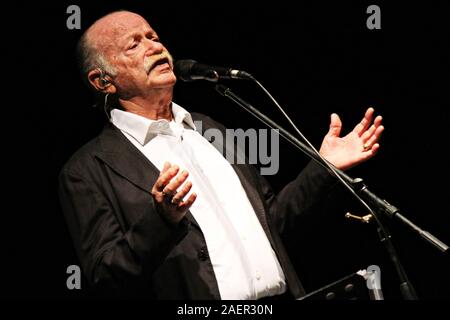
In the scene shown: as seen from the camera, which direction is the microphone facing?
to the viewer's left
